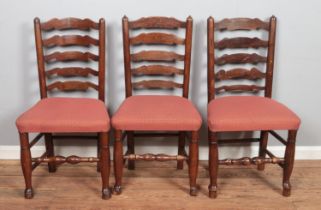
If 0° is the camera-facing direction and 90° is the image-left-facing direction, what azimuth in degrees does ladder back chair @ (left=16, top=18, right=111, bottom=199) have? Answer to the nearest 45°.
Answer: approximately 0°

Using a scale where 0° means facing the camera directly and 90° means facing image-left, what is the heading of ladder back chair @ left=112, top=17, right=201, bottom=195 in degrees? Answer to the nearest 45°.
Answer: approximately 0°

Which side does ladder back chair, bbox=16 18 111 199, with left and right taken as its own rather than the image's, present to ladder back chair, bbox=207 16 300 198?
left

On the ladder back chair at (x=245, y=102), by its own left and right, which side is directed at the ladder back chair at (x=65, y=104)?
right

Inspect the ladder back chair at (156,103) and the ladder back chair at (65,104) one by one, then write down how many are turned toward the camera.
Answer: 2
